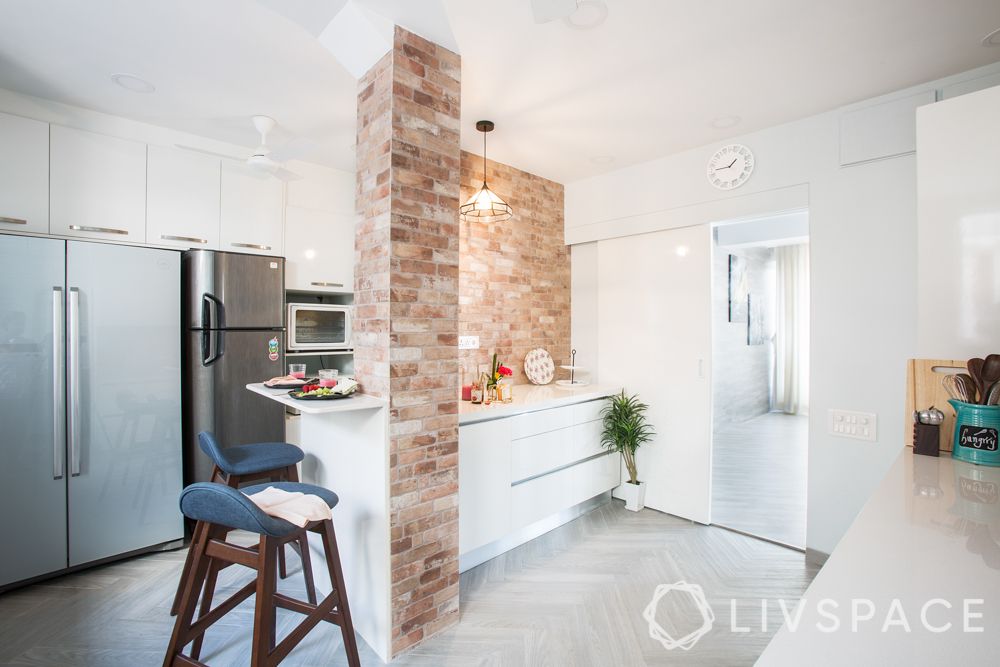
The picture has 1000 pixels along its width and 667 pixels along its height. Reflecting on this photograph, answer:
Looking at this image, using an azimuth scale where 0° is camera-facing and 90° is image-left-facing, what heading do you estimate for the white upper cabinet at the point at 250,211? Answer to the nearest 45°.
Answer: approximately 315°

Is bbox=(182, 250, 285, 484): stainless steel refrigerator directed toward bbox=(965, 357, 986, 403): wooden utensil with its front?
yes

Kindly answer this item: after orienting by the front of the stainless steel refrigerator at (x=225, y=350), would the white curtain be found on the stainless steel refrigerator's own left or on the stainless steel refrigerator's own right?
on the stainless steel refrigerator's own left

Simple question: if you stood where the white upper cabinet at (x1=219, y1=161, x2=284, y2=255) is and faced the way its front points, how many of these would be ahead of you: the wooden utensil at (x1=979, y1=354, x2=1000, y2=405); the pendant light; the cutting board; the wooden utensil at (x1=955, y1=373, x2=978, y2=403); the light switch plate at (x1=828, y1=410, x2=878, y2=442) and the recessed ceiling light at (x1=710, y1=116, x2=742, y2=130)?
6

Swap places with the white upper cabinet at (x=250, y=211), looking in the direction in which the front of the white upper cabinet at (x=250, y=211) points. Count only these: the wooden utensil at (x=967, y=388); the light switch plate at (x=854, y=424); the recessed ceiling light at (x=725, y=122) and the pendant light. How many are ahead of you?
4

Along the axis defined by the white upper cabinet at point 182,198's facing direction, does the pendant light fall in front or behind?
in front

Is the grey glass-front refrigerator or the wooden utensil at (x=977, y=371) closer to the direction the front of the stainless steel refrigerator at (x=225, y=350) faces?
the wooden utensil

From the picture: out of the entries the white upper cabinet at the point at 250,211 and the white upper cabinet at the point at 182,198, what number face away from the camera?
0

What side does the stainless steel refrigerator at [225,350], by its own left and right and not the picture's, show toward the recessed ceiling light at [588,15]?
front

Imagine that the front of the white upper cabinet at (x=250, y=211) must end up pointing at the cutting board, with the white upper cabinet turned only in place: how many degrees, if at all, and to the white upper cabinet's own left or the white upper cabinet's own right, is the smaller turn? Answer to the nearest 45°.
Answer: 0° — it already faces it

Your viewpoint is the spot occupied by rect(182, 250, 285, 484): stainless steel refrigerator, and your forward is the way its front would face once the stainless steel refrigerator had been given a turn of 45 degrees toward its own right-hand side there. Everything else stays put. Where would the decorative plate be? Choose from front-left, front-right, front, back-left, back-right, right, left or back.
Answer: left

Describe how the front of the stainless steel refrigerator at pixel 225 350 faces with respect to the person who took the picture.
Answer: facing the viewer and to the right of the viewer

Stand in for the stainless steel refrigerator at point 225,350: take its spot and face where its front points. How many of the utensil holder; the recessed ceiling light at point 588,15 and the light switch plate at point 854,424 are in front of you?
3

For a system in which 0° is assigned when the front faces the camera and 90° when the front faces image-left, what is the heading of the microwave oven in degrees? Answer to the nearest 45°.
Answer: approximately 0°

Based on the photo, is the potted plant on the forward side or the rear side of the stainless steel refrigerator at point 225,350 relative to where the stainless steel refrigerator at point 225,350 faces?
on the forward side

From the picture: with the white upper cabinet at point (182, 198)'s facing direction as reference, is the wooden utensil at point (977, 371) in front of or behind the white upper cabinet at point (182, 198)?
in front
